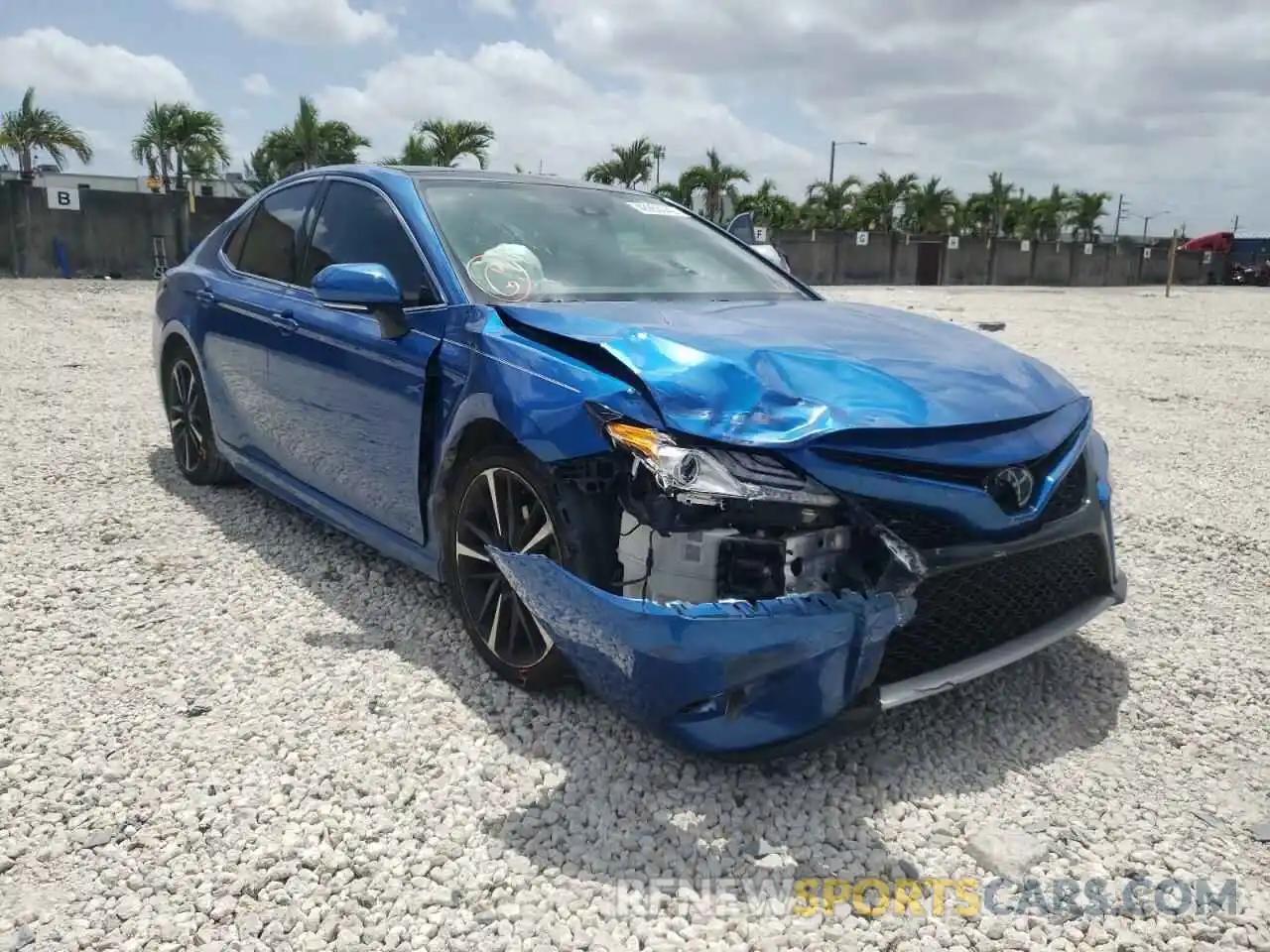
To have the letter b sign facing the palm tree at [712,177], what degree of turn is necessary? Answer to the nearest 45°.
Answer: approximately 135° to its left

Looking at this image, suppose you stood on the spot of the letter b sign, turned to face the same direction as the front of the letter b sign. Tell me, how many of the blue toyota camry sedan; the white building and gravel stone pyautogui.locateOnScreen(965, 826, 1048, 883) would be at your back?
1

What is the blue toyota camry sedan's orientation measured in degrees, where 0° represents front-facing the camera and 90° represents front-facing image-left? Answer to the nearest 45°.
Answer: approximately 315°

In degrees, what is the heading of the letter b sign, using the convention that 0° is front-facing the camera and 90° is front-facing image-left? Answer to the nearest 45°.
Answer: approximately 0°

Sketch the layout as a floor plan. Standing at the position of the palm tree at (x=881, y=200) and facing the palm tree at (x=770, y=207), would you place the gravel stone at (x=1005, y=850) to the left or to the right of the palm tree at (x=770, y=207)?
left

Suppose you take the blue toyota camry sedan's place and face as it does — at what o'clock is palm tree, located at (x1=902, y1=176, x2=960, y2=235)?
The palm tree is roughly at 8 o'clock from the blue toyota camry sedan.

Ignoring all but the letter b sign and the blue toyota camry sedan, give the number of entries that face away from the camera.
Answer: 0

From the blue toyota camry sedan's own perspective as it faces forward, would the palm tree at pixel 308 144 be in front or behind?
behind

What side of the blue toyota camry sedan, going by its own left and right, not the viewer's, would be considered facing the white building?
back

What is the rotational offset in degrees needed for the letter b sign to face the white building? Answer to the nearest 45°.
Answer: approximately 180°

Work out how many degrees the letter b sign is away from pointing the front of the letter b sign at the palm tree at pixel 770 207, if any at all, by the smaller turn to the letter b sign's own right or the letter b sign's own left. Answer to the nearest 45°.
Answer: approximately 135° to the letter b sign's own left

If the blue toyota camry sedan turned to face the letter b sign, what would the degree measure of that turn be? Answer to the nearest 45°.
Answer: approximately 180°
